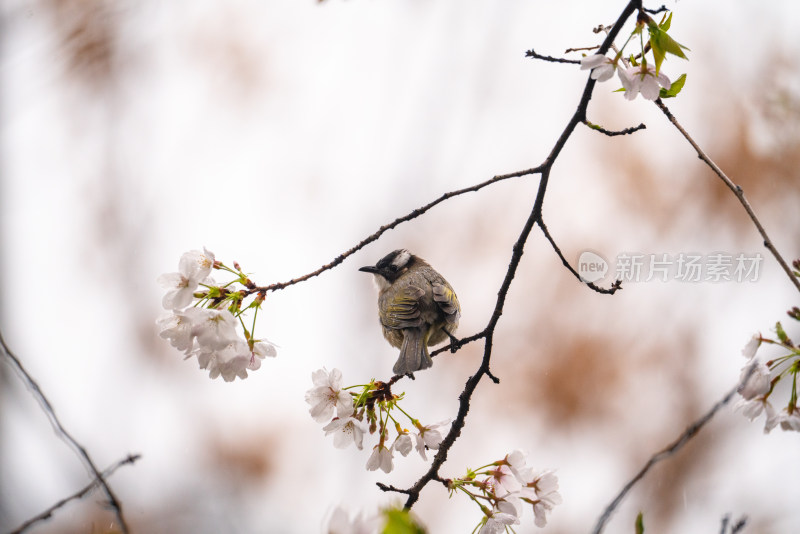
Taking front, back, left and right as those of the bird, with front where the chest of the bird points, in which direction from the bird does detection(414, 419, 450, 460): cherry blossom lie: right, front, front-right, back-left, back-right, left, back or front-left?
back-right

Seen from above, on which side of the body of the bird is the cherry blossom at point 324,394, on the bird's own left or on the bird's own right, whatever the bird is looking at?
on the bird's own left

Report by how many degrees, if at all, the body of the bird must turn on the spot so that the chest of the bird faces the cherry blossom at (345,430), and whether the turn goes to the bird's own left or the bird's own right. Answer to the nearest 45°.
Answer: approximately 135° to the bird's own left

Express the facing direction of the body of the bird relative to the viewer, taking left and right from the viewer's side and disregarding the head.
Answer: facing away from the viewer and to the left of the viewer

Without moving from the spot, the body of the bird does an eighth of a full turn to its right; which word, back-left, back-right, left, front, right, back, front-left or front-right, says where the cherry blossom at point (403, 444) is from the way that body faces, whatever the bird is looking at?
back
